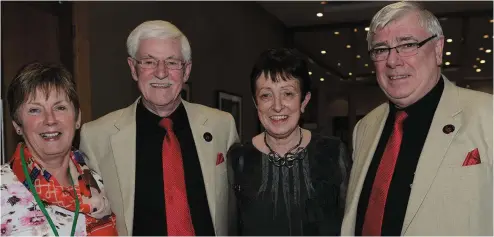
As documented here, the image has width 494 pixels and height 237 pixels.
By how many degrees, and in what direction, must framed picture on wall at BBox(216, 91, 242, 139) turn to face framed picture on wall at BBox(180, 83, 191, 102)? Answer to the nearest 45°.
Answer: approximately 45° to its right

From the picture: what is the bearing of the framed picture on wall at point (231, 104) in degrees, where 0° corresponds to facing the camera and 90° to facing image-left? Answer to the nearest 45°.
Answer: approximately 315°

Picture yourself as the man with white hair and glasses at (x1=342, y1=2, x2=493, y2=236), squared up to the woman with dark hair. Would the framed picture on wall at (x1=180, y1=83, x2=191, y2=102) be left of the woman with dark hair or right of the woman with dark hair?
right

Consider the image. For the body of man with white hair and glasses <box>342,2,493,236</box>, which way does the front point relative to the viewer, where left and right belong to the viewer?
facing the viewer and to the left of the viewer

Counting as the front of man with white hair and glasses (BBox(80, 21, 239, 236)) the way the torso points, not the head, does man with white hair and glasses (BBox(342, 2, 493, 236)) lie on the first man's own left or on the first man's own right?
on the first man's own left

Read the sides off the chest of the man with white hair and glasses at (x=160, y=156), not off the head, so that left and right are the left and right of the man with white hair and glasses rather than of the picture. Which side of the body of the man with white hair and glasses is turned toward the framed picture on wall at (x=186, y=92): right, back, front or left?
back

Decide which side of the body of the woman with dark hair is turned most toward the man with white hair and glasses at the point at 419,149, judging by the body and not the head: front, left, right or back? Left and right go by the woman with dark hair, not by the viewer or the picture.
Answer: left

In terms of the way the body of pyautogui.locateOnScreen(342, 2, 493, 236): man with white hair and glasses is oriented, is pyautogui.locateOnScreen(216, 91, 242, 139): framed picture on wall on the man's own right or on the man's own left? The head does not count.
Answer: on the man's own right

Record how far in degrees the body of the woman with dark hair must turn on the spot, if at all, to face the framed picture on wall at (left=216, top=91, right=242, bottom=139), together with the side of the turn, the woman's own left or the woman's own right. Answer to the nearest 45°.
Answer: approximately 180°

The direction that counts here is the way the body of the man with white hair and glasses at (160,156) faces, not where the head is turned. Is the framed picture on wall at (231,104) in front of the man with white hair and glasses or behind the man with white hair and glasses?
behind

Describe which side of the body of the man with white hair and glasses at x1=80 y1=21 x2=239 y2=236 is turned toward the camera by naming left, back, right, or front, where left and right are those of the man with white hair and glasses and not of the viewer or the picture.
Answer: front

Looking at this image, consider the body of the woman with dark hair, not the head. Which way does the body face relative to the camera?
toward the camera

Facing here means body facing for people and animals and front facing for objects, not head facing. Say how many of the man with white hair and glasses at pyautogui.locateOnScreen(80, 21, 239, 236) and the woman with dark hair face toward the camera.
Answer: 2
